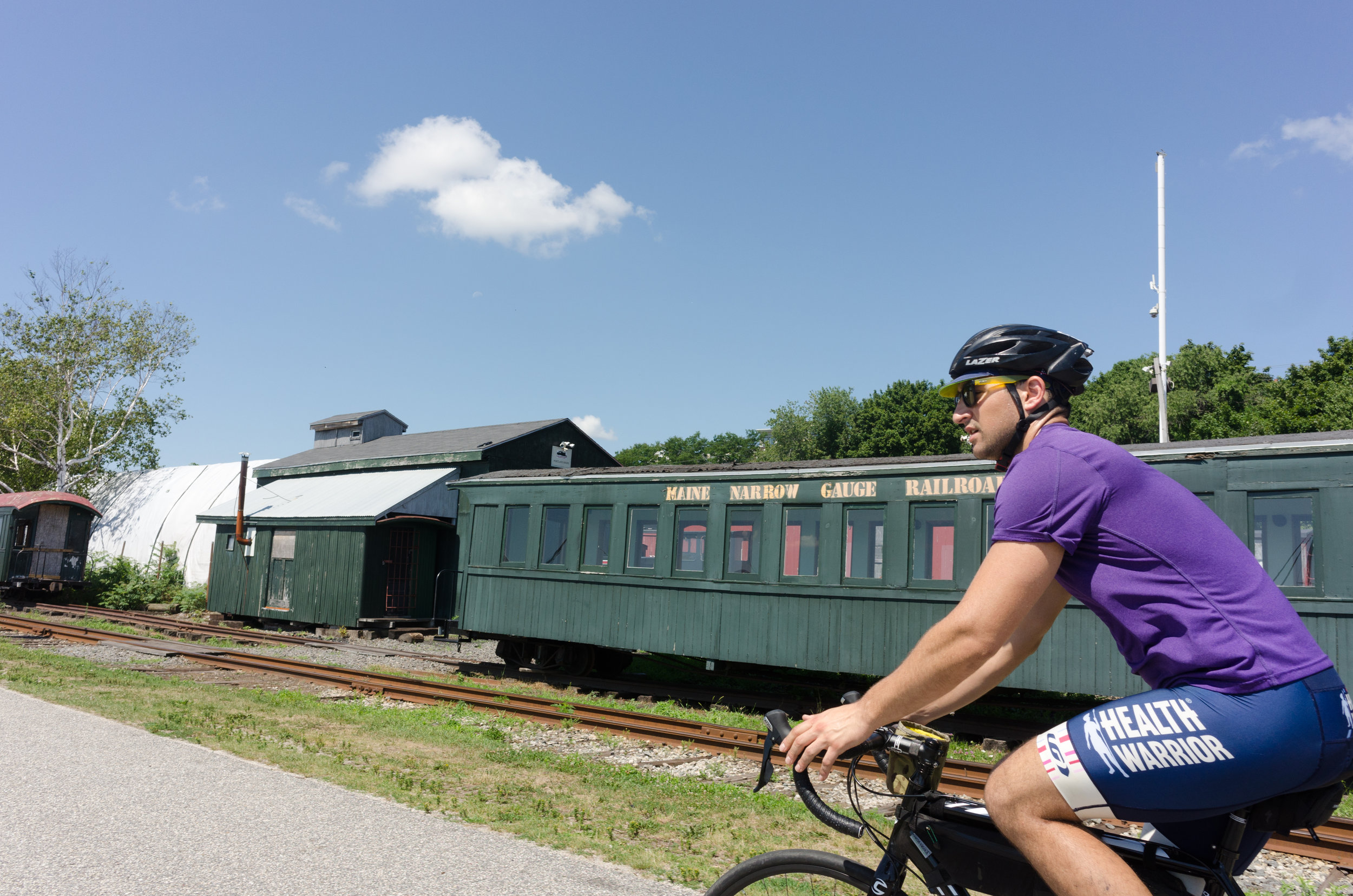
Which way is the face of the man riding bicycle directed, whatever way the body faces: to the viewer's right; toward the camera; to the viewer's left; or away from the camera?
to the viewer's left

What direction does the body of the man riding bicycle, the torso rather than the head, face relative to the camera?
to the viewer's left

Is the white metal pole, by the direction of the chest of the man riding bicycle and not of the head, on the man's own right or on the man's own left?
on the man's own right

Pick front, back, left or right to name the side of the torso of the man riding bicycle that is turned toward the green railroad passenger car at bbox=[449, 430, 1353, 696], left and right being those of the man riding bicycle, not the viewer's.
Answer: right

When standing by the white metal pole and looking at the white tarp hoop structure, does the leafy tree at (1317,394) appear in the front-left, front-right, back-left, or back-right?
back-right

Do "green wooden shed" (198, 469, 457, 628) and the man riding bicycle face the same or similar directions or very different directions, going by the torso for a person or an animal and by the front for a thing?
very different directions

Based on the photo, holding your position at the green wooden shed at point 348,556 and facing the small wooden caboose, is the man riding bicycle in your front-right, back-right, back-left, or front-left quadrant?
back-left

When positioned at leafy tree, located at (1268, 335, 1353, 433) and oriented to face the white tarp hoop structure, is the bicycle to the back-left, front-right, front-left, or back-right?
front-left

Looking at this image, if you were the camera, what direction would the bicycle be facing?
facing to the left of the viewer

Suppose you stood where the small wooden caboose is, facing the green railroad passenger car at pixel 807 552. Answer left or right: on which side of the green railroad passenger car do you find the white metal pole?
left
